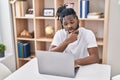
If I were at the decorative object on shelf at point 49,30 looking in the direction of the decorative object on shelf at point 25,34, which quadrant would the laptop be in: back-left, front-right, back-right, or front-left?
back-left

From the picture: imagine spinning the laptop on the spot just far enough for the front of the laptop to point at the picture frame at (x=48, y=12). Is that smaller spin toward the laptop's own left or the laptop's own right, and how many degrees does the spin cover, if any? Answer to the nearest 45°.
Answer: approximately 45° to the laptop's own left

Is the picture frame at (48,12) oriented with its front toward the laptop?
yes

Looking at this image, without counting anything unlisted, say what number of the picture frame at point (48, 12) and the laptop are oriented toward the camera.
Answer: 1

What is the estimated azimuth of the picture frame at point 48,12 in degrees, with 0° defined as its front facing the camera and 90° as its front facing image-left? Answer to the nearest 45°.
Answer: approximately 0°

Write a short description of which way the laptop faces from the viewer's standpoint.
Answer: facing away from the viewer and to the right of the viewer

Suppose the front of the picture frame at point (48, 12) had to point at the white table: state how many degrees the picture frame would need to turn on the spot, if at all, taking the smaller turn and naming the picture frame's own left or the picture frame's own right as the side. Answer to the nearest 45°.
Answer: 0° — it already faces it
